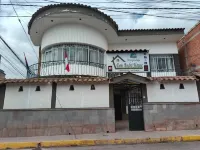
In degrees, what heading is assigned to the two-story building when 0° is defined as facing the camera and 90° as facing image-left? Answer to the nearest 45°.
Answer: approximately 0°

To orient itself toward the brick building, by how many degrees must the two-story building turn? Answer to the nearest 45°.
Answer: approximately 135° to its left
